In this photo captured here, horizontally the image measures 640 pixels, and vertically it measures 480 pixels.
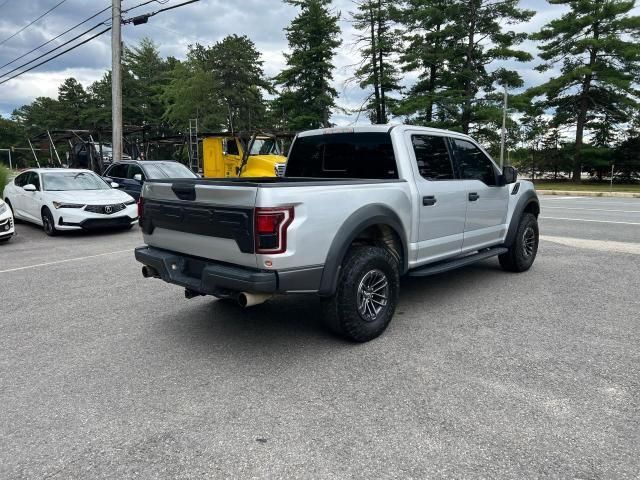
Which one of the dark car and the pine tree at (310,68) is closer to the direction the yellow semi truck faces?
the dark car

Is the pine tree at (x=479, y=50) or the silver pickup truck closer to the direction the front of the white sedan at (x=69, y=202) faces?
the silver pickup truck

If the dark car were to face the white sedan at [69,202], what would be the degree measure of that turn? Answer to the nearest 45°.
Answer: approximately 90° to its right

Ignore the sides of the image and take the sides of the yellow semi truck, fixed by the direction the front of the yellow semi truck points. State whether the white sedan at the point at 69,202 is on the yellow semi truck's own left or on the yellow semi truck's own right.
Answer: on the yellow semi truck's own right

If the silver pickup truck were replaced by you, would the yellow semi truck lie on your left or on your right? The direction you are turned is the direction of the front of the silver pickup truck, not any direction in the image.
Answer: on your left

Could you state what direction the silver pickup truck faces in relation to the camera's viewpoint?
facing away from the viewer and to the right of the viewer
